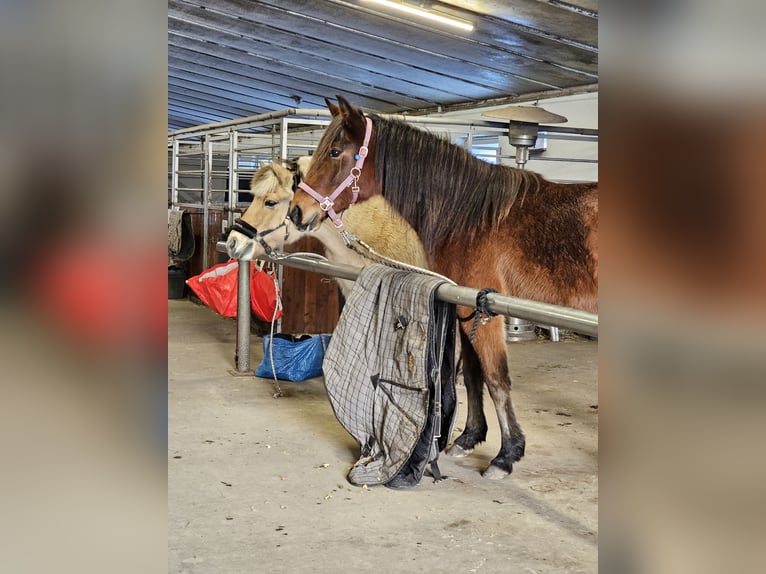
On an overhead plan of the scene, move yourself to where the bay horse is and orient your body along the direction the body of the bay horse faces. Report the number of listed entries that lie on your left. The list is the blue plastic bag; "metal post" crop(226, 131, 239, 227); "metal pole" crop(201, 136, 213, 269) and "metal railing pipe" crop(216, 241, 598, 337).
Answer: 1

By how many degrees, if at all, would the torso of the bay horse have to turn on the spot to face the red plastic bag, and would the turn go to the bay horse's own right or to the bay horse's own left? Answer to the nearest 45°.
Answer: approximately 45° to the bay horse's own right

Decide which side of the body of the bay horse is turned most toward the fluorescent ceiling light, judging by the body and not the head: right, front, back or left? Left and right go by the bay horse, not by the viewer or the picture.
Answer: right

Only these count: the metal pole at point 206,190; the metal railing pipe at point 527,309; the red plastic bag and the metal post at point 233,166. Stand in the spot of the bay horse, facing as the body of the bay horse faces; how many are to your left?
1

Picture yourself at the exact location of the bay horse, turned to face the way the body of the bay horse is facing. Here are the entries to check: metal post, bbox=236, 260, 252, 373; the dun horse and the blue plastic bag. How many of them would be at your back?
0

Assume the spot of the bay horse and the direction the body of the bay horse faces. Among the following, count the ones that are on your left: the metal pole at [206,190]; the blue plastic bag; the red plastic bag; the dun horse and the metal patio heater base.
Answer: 0

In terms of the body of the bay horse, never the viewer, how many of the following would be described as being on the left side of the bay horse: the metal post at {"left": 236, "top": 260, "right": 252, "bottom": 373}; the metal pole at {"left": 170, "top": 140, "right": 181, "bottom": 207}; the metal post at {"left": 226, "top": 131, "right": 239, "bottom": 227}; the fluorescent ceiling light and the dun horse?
0

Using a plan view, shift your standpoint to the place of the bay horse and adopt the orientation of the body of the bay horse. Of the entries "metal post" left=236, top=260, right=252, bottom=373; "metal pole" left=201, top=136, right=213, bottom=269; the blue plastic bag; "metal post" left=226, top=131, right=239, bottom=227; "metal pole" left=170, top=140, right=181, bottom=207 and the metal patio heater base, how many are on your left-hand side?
0

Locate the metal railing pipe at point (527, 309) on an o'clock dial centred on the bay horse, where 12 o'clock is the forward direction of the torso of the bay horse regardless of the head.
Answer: The metal railing pipe is roughly at 9 o'clock from the bay horse.

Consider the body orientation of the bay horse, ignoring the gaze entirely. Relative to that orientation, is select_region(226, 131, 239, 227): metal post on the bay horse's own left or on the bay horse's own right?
on the bay horse's own right

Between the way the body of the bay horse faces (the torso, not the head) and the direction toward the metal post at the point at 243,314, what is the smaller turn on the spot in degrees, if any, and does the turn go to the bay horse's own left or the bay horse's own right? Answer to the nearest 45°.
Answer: approximately 45° to the bay horse's own right

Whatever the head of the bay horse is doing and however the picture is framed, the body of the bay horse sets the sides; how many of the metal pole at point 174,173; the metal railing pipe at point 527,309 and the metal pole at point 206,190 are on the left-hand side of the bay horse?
1

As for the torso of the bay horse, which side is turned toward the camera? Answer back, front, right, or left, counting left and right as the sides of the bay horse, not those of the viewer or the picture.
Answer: left

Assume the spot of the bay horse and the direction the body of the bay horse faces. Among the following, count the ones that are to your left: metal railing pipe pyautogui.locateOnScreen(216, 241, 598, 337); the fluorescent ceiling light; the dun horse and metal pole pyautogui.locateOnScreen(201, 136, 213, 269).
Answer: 1

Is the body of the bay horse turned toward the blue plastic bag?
no

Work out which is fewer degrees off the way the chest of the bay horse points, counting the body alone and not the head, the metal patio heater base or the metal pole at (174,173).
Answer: the metal pole
